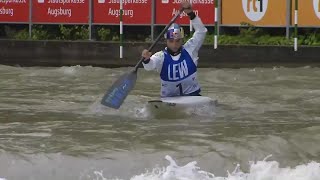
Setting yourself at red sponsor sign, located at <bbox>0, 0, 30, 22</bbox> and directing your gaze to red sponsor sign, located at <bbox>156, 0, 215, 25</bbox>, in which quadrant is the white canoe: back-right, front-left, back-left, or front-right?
front-right

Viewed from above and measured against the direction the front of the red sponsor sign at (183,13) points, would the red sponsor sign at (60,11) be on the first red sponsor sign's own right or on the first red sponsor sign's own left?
on the first red sponsor sign's own right

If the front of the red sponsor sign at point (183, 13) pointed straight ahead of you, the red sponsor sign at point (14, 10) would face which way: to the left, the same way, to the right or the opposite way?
the same way

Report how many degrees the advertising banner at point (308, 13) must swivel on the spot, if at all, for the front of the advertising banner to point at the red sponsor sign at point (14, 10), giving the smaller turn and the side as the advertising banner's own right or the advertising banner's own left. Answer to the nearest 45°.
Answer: approximately 90° to the advertising banner's own right

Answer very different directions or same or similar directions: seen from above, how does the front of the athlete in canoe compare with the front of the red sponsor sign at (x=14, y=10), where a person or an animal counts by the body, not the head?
same or similar directions

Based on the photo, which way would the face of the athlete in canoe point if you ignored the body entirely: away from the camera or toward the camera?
toward the camera

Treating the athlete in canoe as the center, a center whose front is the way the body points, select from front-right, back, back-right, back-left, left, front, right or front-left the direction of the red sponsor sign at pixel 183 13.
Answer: back

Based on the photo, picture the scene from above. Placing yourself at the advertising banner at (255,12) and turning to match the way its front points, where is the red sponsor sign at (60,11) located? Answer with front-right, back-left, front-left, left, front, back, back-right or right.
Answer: right

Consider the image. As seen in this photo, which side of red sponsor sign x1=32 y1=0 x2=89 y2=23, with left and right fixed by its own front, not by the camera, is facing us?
front

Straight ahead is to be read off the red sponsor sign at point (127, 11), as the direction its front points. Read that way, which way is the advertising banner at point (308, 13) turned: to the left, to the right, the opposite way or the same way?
the same way

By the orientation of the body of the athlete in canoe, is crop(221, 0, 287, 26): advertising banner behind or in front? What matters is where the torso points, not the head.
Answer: behind

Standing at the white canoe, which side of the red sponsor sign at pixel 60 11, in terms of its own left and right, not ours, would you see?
front

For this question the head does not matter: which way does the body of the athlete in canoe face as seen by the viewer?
toward the camera

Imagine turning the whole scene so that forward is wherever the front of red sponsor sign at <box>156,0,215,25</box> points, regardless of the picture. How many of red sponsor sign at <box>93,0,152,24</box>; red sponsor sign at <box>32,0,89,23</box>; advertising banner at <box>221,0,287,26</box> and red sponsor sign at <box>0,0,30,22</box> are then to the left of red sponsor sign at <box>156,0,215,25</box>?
1

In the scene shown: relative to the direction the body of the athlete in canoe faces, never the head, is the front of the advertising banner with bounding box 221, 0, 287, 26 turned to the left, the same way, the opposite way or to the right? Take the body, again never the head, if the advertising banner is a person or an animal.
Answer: the same way

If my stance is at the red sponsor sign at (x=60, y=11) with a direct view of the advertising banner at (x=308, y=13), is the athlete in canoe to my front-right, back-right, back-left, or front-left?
front-right

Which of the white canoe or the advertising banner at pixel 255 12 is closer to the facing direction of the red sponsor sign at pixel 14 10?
the white canoe

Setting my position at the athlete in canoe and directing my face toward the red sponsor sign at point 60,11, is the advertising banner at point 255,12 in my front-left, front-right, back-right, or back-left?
front-right

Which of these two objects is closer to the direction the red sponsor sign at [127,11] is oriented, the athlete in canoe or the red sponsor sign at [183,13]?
the athlete in canoe

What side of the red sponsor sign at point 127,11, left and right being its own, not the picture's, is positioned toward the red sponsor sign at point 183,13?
left

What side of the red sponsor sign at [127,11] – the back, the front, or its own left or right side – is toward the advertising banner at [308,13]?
left

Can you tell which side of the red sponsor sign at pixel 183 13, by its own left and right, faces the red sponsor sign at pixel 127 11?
right

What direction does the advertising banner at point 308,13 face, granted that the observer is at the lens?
facing the viewer

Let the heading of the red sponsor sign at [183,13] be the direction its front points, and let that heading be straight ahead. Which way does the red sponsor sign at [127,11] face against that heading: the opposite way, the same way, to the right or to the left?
the same way

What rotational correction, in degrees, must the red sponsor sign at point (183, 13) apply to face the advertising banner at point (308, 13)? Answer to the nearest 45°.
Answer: approximately 90° to its left

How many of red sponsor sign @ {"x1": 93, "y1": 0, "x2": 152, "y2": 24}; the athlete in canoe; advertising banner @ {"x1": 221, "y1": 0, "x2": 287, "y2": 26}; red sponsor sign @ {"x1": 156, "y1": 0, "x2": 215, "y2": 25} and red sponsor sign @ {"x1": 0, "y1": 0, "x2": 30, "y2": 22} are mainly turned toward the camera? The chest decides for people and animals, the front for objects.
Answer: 5
